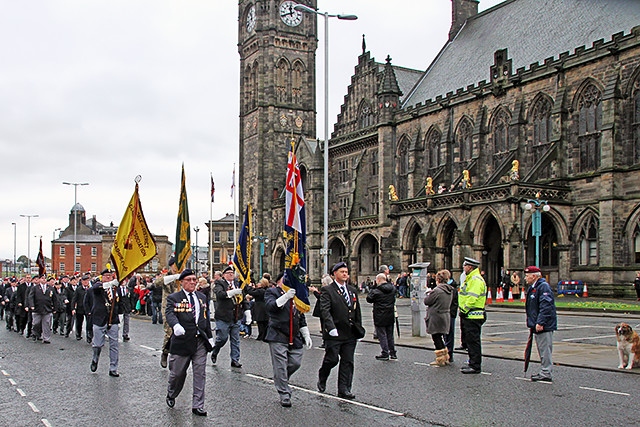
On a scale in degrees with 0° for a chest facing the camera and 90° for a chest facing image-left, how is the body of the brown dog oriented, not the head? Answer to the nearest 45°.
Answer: approximately 45°

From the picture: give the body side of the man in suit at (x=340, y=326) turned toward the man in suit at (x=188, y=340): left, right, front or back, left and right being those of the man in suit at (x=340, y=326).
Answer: right

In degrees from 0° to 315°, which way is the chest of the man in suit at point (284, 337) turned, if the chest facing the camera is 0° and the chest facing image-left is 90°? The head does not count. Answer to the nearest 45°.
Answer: approximately 315°

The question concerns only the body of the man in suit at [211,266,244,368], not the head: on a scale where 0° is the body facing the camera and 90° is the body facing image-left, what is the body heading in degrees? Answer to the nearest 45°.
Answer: approximately 315°

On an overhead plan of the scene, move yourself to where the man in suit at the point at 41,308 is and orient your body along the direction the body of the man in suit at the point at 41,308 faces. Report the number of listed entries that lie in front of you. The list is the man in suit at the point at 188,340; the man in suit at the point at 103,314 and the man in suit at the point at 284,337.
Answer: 3
